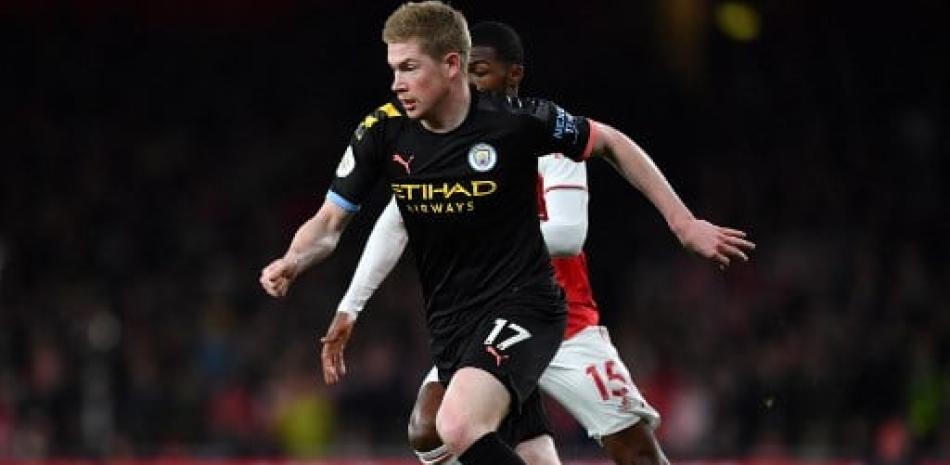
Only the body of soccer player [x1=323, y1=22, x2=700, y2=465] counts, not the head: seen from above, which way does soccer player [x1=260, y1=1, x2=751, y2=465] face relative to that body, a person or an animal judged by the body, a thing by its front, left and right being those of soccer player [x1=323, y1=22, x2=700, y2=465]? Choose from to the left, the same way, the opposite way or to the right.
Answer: the same way

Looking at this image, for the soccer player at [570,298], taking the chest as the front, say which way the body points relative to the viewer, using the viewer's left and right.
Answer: facing the viewer and to the left of the viewer

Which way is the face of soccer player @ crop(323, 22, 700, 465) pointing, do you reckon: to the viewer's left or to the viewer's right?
to the viewer's left

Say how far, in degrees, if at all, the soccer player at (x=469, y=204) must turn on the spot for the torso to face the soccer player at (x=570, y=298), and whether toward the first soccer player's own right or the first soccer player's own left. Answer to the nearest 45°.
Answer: approximately 180°

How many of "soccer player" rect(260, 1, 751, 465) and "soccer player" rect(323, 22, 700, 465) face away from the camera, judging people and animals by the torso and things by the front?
0

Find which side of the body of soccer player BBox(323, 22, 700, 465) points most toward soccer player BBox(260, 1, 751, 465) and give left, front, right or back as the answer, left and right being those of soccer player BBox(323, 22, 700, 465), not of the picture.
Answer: front

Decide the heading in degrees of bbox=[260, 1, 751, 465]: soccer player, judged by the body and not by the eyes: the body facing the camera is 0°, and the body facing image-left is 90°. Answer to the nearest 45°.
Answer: approximately 45°
